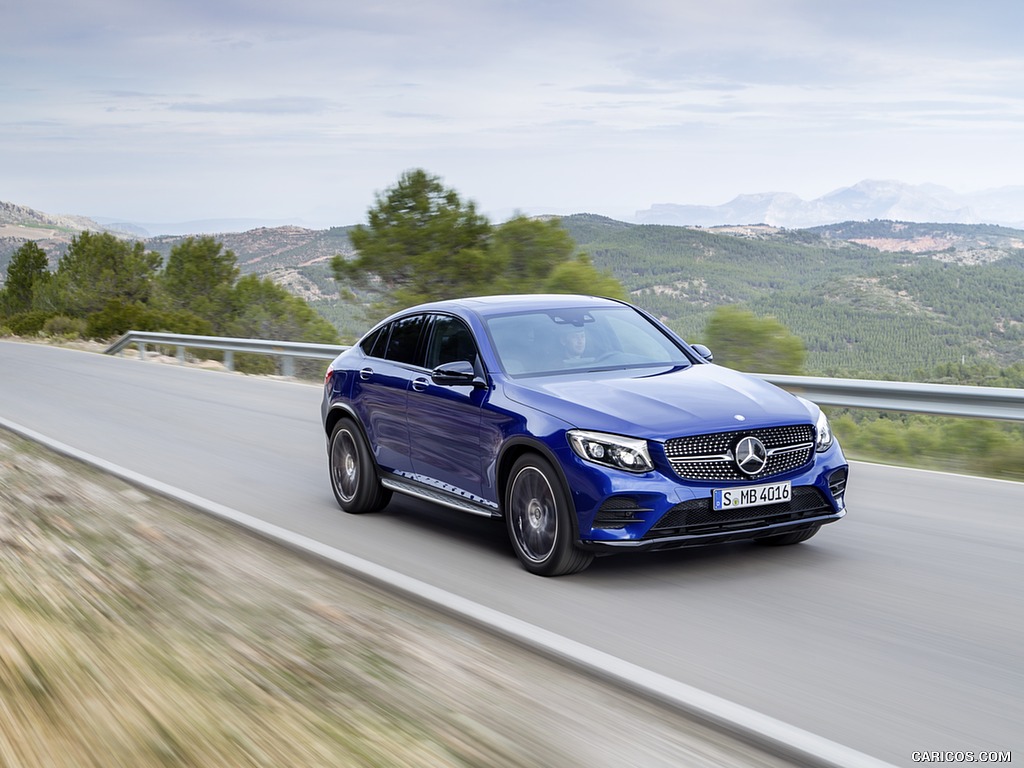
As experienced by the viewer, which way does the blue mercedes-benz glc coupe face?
facing the viewer and to the right of the viewer

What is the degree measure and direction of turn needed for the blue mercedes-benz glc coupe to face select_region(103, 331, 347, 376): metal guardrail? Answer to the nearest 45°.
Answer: approximately 135° to its left

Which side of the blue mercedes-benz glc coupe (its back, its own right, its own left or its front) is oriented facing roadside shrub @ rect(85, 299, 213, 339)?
back
